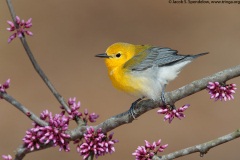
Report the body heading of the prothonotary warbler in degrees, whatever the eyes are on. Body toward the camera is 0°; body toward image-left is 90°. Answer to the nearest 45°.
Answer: approximately 90°

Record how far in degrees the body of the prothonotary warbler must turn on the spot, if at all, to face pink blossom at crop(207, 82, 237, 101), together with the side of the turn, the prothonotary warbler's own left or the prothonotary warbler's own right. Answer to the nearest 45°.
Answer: approximately 135° to the prothonotary warbler's own left
